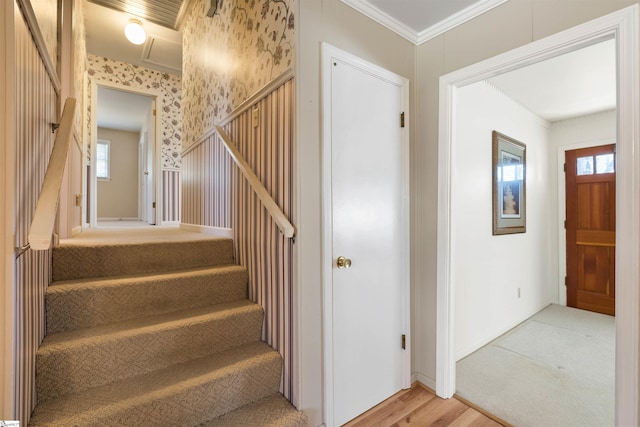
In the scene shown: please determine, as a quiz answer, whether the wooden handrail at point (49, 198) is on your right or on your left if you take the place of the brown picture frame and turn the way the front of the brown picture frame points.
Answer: on your right

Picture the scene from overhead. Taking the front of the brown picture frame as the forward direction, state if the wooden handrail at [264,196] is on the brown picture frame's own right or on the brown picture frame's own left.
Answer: on the brown picture frame's own right

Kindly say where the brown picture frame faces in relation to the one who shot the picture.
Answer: facing the viewer and to the right of the viewer

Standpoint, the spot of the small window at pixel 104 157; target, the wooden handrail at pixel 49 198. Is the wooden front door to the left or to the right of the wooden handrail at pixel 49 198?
left

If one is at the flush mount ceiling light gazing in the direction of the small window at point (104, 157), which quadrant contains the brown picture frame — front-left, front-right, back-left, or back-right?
back-right

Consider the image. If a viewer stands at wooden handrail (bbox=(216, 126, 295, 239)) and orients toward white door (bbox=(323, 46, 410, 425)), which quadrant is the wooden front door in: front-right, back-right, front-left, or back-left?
front-left

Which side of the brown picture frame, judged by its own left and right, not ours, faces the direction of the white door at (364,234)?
right

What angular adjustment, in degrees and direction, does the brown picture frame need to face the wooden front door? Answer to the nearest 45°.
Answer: approximately 90° to its left

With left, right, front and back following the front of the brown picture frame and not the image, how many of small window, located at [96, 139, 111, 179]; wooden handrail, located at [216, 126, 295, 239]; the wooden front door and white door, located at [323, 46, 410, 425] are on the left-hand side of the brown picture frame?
1
